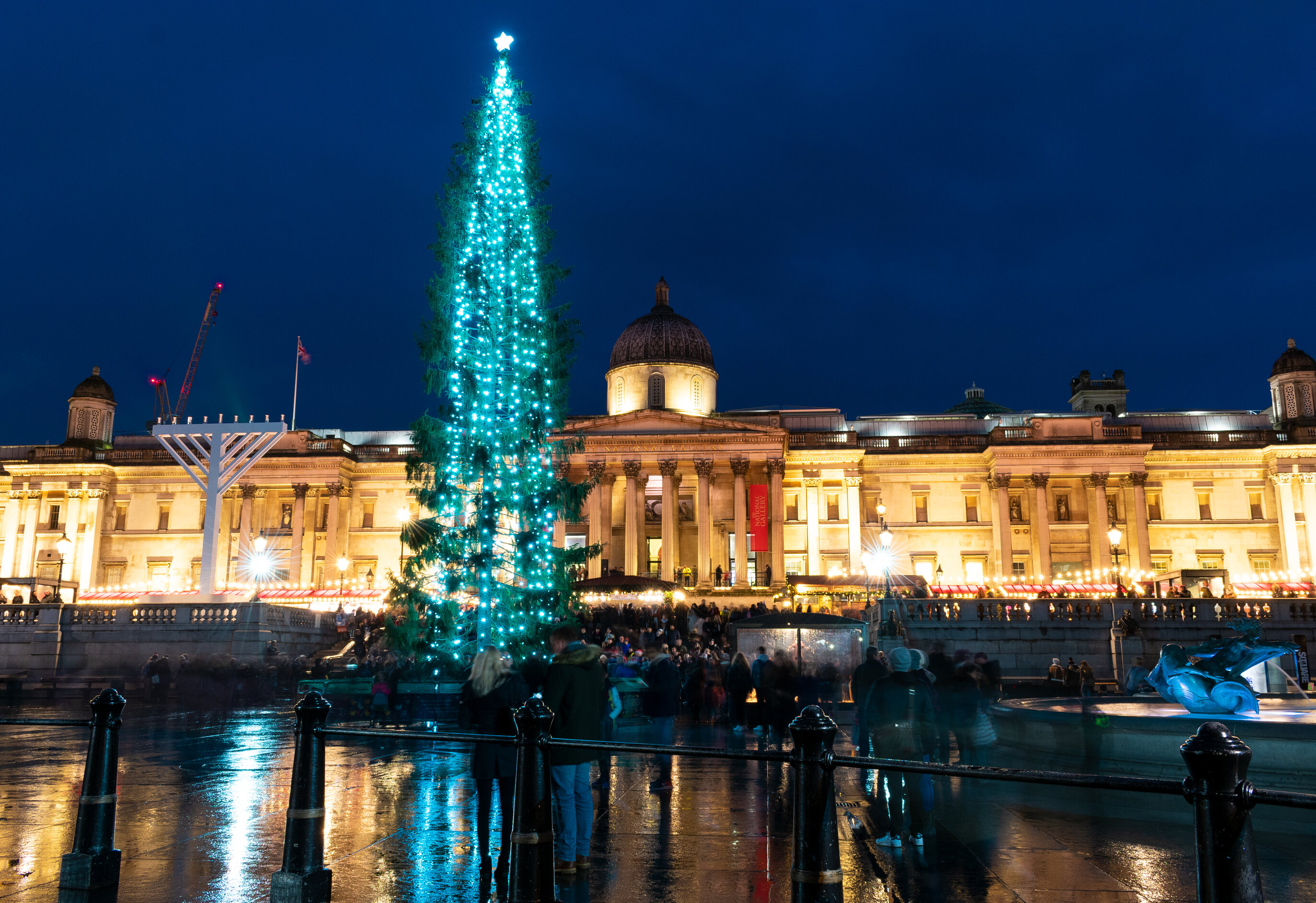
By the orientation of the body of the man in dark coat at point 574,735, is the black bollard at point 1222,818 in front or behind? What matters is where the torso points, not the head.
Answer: behind

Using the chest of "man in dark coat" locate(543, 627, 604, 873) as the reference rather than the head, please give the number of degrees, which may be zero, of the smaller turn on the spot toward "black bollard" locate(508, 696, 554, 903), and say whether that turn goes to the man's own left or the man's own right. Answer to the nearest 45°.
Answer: approximately 135° to the man's own left

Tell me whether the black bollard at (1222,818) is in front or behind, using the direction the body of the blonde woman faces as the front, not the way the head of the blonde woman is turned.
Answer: behind

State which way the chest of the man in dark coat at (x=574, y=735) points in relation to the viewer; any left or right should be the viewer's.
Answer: facing away from the viewer and to the left of the viewer

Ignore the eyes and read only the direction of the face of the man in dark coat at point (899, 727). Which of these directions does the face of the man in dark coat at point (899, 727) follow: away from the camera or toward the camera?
away from the camera

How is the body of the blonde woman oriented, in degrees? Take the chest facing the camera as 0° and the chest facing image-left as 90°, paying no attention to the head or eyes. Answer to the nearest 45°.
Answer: approximately 180°
